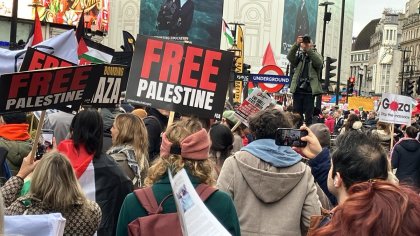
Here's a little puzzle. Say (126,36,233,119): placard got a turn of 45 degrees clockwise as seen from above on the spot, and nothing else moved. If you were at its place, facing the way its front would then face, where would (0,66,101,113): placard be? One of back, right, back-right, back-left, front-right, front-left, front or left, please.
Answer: front

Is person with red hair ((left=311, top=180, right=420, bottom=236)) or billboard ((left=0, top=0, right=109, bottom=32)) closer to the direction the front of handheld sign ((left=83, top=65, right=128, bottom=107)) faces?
the person with red hair

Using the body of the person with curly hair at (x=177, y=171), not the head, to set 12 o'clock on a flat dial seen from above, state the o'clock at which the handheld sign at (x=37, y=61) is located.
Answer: The handheld sign is roughly at 11 o'clock from the person with curly hair.

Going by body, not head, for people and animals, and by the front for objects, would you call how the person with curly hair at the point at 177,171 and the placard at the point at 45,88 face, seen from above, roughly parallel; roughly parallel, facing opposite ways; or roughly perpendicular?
roughly parallel, facing opposite ways

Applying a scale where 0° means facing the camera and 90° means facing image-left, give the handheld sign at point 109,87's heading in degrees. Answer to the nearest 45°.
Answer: approximately 0°

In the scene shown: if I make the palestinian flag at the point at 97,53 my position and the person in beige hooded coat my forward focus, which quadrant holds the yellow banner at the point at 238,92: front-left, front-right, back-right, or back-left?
back-left

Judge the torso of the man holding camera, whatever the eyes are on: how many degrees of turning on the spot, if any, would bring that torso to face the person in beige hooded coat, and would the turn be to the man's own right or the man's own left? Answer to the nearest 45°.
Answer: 0° — they already face them

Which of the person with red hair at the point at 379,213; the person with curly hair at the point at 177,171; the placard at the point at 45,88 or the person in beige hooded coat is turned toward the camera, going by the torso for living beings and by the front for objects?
the placard

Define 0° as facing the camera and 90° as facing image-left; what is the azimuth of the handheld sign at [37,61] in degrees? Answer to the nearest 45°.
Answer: approximately 0°

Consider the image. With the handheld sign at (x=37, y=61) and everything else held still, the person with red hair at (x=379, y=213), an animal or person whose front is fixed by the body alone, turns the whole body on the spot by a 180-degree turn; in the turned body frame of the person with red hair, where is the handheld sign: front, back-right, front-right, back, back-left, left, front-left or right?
back-right

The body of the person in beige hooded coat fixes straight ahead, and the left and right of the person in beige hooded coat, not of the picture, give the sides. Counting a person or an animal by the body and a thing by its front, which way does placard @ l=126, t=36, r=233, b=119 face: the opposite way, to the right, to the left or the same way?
the opposite way

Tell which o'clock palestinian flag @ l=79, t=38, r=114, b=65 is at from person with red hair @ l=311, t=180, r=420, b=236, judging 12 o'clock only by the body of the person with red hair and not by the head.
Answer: The palestinian flag is roughly at 11 o'clock from the person with red hair.

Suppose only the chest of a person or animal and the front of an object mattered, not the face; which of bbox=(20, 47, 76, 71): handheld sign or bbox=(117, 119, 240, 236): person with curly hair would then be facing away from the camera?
the person with curly hair

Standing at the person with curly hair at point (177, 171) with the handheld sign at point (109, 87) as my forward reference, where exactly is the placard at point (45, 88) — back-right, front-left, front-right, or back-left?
front-left

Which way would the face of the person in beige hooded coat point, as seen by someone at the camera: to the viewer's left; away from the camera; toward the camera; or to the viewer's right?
away from the camera

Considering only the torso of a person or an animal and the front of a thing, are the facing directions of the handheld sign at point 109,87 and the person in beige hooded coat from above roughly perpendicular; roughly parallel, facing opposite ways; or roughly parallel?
roughly parallel, facing opposite ways

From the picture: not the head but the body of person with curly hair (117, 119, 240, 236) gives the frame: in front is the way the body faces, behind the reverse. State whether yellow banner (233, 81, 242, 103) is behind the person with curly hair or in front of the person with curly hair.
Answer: in front

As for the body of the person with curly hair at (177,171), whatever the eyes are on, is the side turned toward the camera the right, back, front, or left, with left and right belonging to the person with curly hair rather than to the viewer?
back

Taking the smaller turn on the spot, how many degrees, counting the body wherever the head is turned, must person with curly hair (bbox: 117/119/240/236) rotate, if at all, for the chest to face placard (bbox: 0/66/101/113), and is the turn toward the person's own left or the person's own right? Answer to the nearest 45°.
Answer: approximately 45° to the person's own left

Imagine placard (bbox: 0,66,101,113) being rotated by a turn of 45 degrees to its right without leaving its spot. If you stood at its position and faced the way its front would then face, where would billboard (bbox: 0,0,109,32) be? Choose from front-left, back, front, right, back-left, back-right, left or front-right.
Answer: back-right
